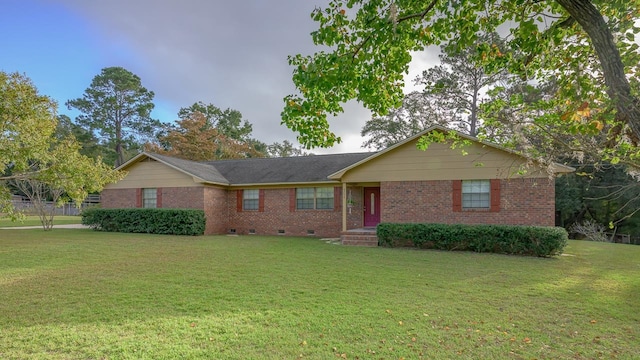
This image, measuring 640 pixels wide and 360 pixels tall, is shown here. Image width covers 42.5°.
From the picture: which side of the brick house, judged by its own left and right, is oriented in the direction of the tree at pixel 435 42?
front

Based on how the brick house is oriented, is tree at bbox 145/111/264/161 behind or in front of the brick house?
behind

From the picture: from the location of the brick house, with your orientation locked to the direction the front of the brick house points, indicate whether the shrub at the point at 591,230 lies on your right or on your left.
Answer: on your left

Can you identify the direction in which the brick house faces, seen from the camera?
facing the viewer

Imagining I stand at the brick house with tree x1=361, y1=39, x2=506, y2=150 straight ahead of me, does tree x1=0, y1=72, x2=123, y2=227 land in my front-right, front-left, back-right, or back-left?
back-left

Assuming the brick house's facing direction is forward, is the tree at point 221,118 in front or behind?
behind
